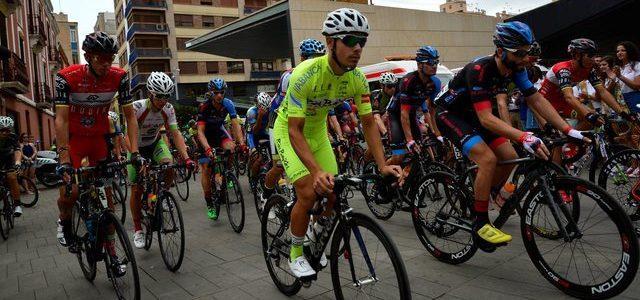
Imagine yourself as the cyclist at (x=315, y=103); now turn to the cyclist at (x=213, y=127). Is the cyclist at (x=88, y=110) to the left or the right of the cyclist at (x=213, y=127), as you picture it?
left

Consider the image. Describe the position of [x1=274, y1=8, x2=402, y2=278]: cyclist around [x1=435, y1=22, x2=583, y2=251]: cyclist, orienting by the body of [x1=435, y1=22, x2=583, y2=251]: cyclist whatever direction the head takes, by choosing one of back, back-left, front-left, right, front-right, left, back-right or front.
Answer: right

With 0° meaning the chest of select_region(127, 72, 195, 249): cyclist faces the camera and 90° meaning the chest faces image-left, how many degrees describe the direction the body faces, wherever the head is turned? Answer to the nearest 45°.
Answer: approximately 315°

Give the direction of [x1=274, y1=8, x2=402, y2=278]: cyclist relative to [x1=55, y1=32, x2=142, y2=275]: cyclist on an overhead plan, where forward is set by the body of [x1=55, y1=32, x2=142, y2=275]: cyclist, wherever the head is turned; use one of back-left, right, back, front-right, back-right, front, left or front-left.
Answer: front-left

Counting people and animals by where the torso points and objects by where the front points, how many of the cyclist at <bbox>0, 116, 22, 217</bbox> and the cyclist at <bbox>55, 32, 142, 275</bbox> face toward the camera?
2

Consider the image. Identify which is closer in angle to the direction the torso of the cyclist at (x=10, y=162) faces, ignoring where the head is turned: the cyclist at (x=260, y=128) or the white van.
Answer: the cyclist

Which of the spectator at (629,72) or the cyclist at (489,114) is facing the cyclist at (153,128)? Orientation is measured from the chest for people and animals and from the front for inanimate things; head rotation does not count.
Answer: the spectator

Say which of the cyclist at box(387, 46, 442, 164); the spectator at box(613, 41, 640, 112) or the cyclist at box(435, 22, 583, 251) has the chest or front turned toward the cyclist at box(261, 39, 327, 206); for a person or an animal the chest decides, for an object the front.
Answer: the spectator

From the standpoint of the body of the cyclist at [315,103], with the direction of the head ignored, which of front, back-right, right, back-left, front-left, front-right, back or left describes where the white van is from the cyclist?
back-left

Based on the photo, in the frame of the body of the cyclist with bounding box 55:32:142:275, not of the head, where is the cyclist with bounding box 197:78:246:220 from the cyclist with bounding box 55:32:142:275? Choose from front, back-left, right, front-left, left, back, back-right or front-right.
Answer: back-left

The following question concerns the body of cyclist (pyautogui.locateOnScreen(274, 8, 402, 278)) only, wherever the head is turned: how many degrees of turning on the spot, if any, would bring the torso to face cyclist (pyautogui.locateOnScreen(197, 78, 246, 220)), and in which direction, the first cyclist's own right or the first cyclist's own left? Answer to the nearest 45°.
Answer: approximately 180°

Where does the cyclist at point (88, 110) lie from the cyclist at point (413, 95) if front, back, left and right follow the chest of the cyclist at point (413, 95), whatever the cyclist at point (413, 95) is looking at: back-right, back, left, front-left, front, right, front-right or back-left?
right

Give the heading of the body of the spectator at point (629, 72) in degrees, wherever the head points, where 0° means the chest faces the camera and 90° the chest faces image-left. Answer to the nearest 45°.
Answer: approximately 45°

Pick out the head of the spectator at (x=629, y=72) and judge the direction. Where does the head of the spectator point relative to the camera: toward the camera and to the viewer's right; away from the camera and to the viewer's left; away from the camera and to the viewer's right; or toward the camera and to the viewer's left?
toward the camera and to the viewer's left
